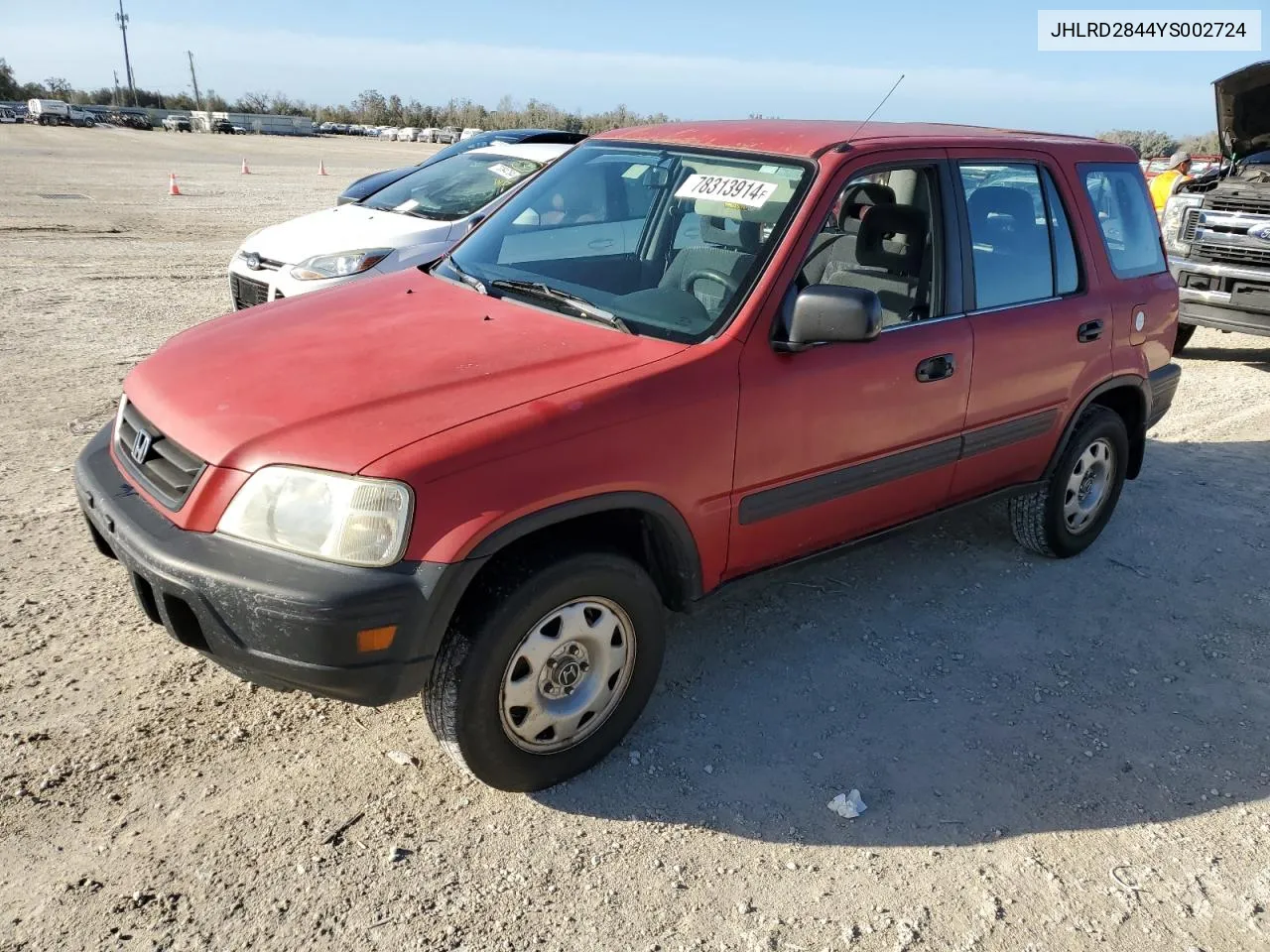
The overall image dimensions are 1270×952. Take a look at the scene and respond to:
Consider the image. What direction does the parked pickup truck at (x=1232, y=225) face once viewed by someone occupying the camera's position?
facing the viewer and to the left of the viewer

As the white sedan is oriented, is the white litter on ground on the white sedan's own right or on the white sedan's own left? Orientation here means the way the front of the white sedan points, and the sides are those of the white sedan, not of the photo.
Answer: on the white sedan's own left

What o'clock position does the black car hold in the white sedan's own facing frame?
The black car is roughly at 5 o'clock from the white sedan.

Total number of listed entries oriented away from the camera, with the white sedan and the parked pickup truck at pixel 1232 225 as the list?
0

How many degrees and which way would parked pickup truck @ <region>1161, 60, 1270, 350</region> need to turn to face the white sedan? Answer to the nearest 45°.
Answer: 0° — it already faces it

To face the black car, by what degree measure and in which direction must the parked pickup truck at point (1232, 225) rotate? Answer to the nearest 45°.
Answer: approximately 45° to its right

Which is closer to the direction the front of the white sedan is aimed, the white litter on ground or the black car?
the white litter on ground

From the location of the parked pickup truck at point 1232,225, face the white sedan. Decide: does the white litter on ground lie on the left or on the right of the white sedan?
left

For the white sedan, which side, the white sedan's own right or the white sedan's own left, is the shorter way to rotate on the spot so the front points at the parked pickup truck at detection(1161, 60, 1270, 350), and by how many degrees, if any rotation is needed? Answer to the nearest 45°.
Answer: approximately 135° to the white sedan's own left
